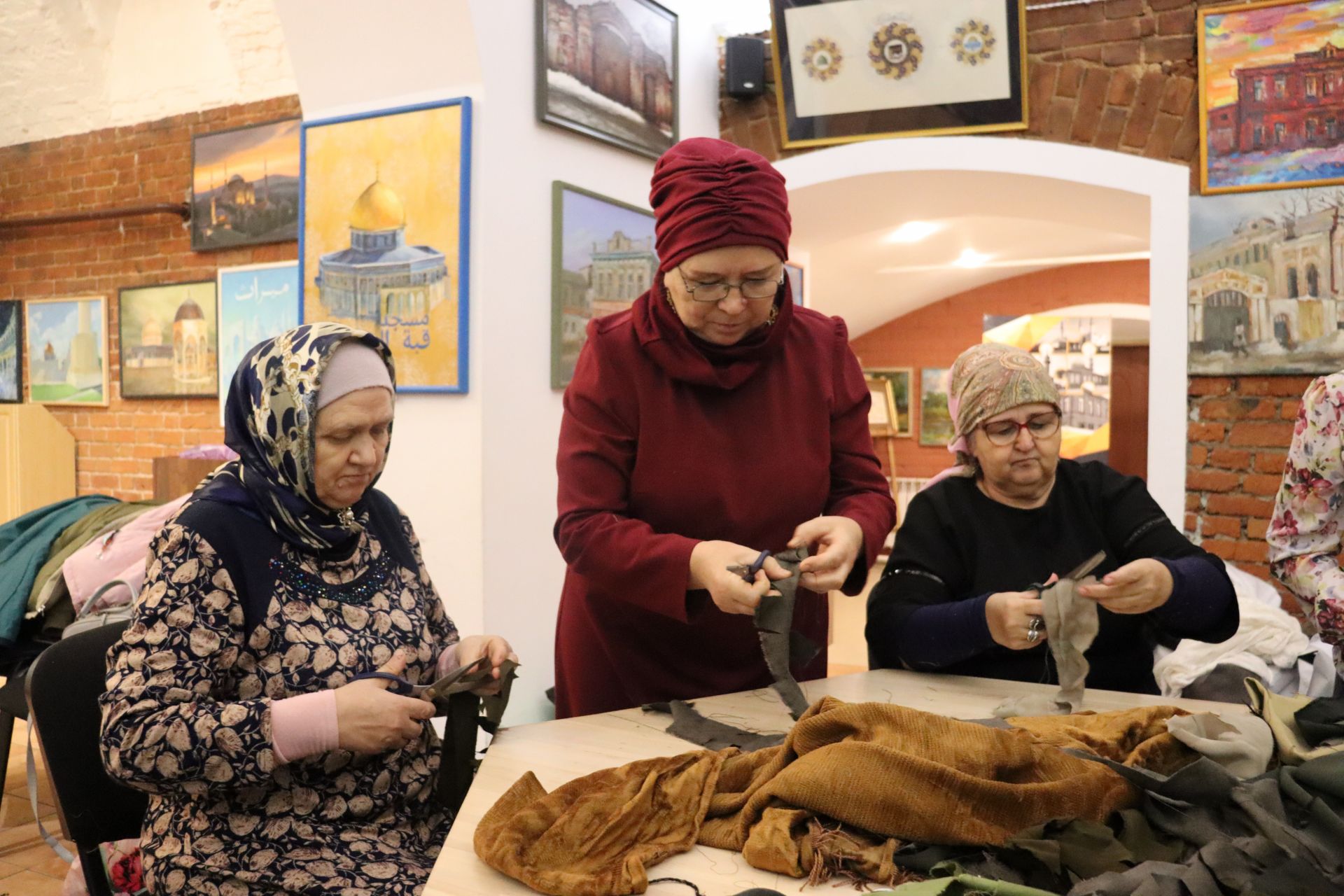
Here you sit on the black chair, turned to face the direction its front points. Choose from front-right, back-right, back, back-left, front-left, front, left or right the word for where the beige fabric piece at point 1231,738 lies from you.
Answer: front

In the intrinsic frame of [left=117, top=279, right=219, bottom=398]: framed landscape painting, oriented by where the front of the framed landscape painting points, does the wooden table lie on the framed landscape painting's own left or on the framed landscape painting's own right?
on the framed landscape painting's own left

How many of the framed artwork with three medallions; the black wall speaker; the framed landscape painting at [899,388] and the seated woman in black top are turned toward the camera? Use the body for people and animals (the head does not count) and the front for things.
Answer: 4

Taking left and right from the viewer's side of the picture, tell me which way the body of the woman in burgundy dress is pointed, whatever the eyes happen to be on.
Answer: facing the viewer

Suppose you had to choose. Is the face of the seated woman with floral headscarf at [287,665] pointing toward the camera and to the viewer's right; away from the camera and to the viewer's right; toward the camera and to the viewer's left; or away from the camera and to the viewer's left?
toward the camera and to the viewer's right

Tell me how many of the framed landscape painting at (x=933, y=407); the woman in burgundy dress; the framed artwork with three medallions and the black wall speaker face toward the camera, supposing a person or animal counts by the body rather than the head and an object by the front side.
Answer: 4

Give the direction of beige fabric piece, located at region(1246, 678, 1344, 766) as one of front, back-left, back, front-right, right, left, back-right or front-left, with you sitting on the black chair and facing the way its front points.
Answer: front

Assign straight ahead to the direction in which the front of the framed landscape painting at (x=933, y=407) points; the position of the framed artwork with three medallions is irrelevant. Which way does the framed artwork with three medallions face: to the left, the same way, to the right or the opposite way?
the same way

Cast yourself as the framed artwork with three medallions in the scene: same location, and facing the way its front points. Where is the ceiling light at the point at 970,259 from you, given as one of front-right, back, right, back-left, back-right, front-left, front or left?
back

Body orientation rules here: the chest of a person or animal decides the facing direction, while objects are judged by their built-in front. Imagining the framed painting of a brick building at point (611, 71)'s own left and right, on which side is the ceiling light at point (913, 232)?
on its left

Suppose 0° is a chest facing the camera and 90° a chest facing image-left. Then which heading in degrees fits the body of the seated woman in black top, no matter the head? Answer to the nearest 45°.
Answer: approximately 0°

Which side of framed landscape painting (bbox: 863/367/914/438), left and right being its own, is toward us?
front

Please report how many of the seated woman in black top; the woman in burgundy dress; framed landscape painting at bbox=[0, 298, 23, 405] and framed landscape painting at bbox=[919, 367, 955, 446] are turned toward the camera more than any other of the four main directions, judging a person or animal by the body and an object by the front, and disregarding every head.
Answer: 4

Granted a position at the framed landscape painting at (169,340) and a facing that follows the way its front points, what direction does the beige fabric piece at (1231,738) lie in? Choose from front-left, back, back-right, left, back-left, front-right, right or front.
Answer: front-left

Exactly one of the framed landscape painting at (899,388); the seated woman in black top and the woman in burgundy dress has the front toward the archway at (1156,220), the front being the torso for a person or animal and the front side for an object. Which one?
the framed landscape painting

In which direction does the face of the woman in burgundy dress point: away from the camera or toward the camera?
toward the camera

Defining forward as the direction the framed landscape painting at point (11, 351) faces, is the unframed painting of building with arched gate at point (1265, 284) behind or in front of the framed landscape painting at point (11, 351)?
in front
